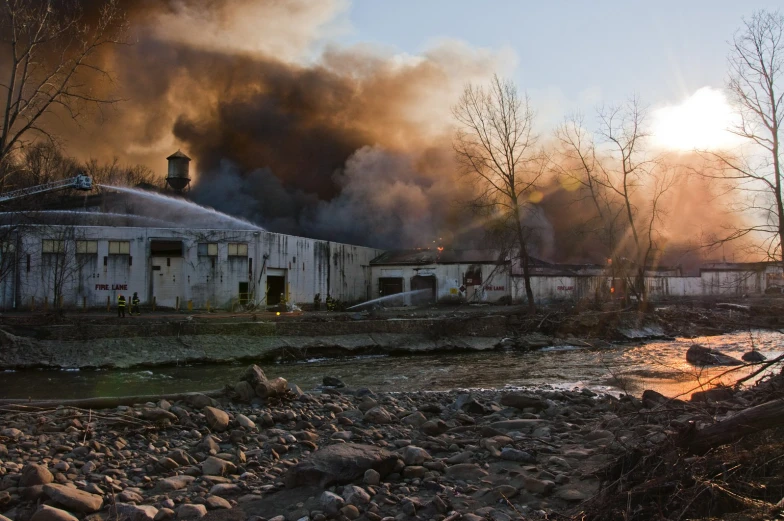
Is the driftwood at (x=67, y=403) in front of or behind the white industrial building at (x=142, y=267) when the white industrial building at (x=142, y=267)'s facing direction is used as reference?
in front

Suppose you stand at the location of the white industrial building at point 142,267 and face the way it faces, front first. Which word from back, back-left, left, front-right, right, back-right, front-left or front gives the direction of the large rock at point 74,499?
front

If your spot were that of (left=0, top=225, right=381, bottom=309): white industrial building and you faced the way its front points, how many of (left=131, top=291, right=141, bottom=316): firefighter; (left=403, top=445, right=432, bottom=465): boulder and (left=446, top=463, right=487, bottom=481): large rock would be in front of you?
3

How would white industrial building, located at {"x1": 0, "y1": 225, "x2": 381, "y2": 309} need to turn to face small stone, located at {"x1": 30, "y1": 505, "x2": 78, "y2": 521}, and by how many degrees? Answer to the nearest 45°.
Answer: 0° — it already faces it

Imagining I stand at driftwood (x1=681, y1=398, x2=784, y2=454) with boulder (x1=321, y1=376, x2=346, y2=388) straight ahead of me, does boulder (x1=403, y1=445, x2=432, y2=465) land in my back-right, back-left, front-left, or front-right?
front-left

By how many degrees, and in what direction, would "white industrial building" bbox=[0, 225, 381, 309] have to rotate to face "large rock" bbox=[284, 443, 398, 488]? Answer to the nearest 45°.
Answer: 0° — it already faces it

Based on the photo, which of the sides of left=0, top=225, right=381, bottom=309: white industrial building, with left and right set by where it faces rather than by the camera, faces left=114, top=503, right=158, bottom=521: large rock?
front

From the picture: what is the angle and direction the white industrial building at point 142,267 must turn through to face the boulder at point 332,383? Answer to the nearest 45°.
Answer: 0° — it already faces it

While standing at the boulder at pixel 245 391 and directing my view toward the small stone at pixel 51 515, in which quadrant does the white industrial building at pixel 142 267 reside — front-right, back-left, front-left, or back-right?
back-right

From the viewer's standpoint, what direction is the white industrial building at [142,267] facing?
toward the camera

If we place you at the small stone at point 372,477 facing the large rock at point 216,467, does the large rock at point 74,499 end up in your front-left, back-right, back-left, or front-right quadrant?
front-left

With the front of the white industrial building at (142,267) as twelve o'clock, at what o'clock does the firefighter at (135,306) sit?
The firefighter is roughly at 12 o'clock from the white industrial building.

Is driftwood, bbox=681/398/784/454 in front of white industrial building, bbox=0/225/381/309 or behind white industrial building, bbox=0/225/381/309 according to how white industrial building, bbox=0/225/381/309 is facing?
in front

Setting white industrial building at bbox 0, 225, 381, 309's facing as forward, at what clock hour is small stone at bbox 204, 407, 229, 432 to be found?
The small stone is roughly at 12 o'clock from the white industrial building.

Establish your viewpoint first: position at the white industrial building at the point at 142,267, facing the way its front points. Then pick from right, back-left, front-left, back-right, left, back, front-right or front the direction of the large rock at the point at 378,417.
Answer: front

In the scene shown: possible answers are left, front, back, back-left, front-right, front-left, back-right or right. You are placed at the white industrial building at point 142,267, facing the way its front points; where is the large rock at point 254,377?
front

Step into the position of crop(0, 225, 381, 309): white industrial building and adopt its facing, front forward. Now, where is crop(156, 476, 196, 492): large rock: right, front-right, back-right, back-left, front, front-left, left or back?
front

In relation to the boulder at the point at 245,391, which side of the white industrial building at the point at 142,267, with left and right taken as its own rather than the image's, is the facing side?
front
